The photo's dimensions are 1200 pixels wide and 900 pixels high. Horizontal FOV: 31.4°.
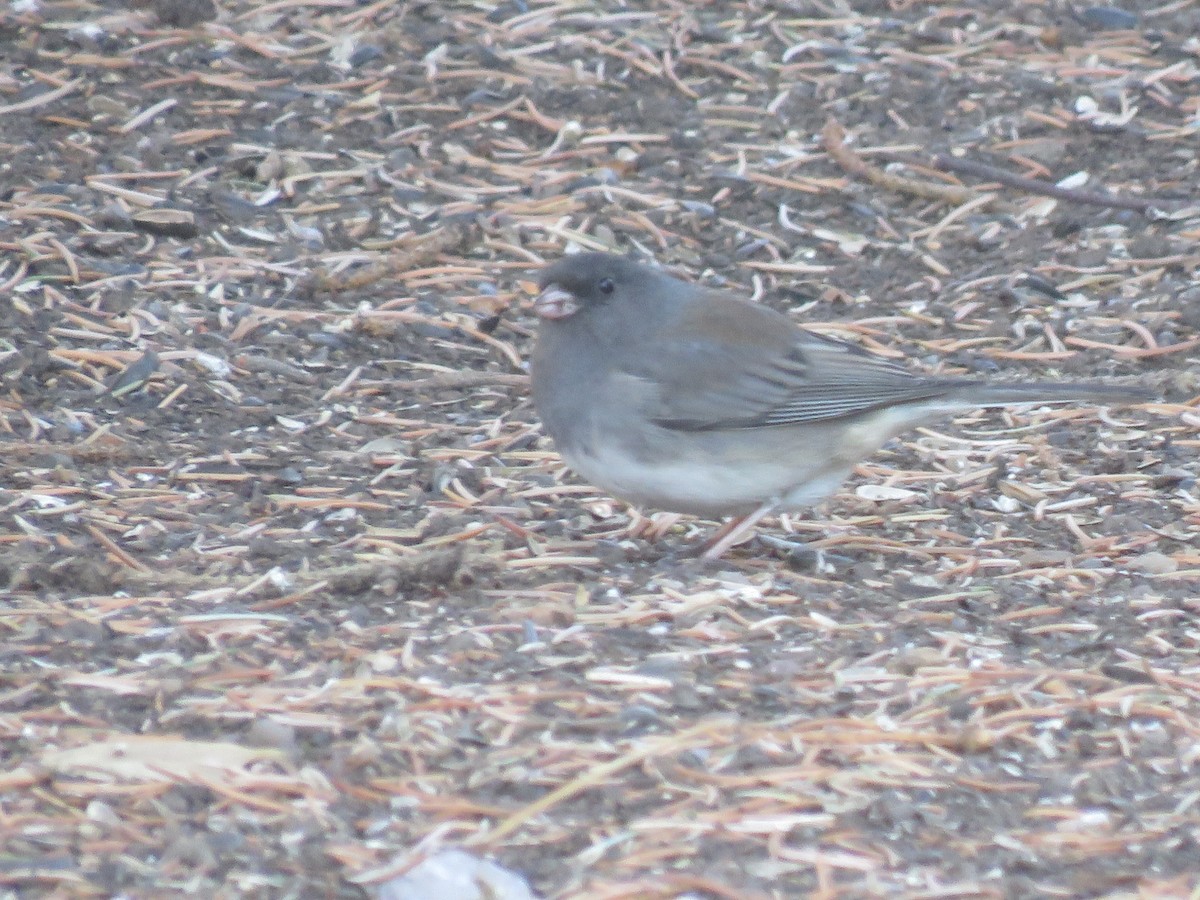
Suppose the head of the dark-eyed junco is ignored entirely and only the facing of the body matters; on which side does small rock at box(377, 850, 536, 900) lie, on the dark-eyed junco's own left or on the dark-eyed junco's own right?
on the dark-eyed junco's own left

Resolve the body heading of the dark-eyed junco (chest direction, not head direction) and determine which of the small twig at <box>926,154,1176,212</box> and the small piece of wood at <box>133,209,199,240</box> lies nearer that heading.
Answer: the small piece of wood

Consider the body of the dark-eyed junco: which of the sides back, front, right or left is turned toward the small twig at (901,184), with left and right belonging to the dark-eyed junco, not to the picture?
right

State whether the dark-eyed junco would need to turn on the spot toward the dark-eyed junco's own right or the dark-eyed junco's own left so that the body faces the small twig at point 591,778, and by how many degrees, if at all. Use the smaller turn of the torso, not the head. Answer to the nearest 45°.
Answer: approximately 90° to the dark-eyed junco's own left

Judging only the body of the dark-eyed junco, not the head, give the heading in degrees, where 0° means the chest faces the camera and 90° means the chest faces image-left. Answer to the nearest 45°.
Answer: approximately 90°

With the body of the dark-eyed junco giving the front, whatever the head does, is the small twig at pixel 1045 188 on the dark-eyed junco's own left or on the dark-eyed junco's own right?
on the dark-eyed junco's own right

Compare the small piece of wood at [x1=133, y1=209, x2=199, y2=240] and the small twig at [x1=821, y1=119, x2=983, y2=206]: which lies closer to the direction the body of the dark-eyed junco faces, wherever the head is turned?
the small piece of wood

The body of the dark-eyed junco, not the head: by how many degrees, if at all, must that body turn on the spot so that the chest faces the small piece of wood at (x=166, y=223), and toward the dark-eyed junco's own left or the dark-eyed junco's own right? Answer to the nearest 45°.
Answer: approximately 45° to the dark-eyed junco's own right
